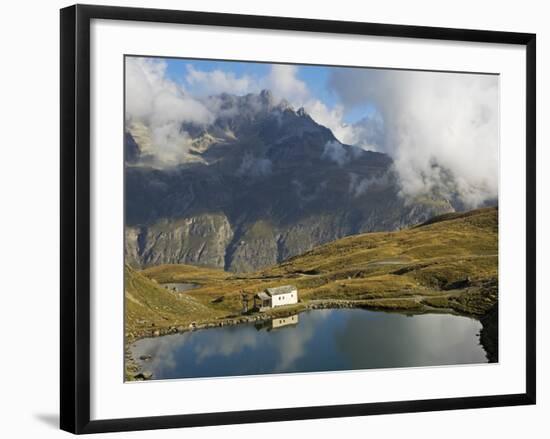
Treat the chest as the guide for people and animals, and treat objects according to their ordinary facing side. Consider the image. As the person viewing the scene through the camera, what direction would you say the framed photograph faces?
facing the viewer and to the right of the viewer
